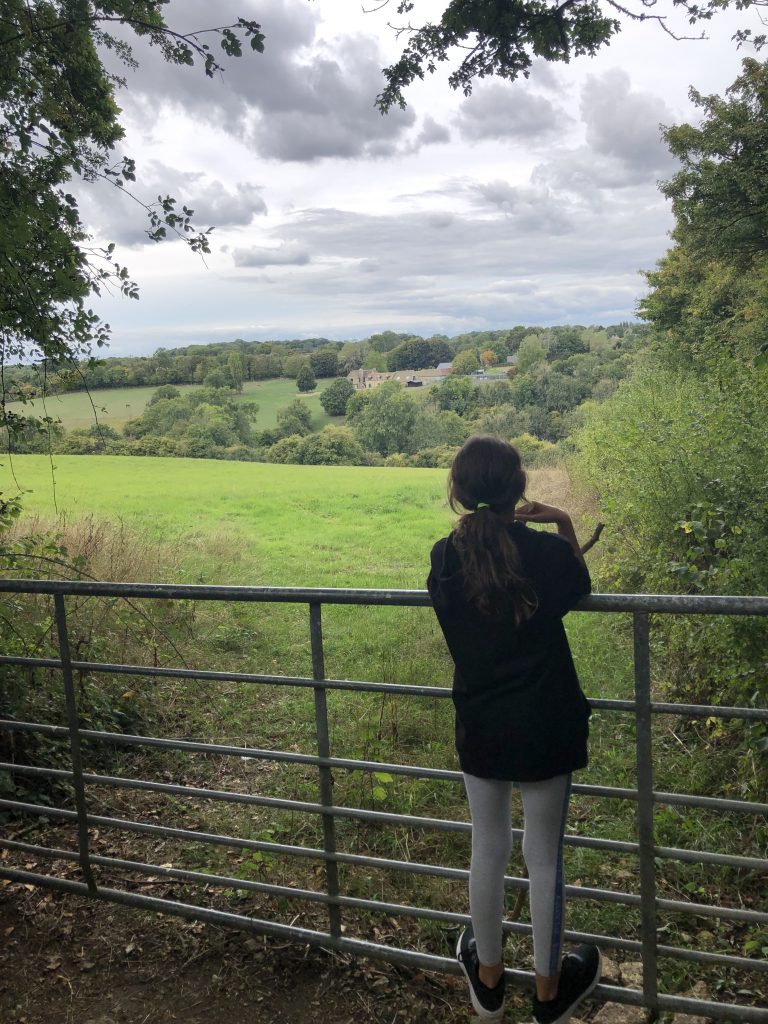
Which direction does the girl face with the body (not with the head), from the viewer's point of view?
away from the camera

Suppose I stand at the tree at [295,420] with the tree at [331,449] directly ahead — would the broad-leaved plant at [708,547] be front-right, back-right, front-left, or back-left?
front-right

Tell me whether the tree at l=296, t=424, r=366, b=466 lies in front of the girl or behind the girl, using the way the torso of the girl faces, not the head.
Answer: in front

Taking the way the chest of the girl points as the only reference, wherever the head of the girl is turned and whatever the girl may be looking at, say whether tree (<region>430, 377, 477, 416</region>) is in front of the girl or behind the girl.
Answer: in front

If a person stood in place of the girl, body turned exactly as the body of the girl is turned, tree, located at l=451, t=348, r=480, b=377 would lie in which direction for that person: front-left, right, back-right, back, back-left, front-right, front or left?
front

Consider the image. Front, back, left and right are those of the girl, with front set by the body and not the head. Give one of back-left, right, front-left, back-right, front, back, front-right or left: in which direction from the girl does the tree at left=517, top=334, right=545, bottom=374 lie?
front

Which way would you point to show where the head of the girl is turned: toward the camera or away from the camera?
away from the camera

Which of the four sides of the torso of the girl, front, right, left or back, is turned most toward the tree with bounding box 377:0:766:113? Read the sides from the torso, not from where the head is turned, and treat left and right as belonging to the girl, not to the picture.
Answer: front

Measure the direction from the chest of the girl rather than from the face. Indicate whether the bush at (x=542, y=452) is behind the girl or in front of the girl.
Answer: in front
